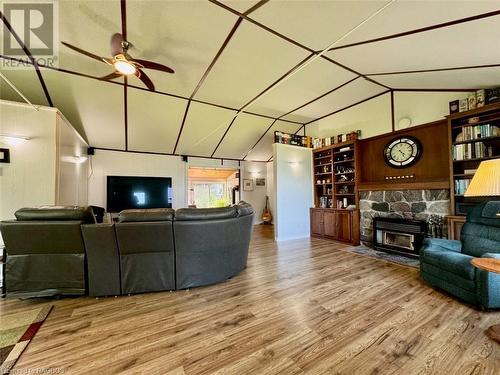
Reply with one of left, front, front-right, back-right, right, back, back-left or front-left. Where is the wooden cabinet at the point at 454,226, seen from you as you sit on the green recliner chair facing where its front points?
back-right

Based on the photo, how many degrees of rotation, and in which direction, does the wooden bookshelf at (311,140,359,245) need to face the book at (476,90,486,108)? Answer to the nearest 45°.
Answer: approximately 90° to its left

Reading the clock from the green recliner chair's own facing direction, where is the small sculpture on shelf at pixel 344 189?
The small sculpture on shelf is roughly at 3 o'clock from the green recliner chair.

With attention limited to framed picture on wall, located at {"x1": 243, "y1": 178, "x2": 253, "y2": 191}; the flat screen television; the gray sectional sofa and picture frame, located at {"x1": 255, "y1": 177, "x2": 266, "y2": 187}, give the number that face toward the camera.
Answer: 3

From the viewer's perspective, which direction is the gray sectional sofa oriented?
away from the camera

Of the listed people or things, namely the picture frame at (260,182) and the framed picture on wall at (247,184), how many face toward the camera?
2
